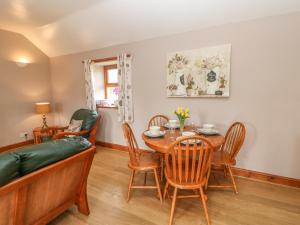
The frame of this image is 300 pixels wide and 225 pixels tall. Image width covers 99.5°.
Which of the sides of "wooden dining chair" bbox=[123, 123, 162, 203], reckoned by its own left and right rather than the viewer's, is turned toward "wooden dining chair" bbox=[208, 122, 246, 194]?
front

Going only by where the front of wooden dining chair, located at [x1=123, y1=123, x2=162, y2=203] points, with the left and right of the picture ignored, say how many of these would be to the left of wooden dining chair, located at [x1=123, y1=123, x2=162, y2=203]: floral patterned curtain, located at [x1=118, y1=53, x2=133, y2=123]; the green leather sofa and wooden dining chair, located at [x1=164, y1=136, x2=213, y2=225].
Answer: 1

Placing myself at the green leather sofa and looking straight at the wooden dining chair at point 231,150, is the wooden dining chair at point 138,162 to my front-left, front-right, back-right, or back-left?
front-left

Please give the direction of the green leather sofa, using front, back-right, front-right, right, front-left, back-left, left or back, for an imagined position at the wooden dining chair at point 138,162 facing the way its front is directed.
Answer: back-right

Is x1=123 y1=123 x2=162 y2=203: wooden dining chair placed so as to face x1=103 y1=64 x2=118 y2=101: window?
no

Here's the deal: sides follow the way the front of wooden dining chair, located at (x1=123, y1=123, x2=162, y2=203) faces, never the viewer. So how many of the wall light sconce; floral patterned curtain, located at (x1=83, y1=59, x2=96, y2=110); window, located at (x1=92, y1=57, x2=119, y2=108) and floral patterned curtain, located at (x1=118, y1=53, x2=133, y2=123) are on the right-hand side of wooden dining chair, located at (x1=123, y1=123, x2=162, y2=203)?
0

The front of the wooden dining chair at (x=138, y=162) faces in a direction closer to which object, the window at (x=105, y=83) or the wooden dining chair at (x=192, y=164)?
the wooden dining chair

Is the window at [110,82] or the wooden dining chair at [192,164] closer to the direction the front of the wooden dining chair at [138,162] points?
the wooden dining chair

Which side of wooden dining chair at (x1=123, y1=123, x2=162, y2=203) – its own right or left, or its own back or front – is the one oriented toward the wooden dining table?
front

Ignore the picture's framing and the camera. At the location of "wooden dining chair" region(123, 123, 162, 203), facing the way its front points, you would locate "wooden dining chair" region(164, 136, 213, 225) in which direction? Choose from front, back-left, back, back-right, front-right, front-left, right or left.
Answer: front-right

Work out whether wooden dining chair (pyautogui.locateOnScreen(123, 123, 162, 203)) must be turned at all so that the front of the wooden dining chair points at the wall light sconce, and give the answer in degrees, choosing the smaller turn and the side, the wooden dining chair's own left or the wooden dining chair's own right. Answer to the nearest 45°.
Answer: approximately 135° to the wooden dining chair's own left

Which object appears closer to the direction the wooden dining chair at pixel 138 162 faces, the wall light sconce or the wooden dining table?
the wooden dining table

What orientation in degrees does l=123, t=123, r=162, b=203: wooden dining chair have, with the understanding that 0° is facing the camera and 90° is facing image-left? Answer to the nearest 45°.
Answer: approximately 270°

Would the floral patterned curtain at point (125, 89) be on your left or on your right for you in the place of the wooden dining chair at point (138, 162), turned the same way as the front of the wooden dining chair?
on your left
